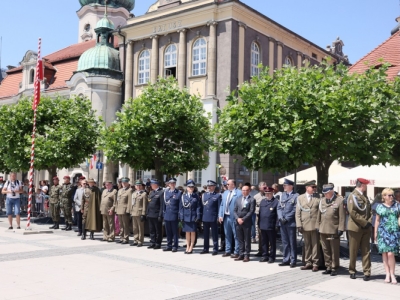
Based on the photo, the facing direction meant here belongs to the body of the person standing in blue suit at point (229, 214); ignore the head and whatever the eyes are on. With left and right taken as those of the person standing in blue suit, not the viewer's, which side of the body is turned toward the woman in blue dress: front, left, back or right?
left

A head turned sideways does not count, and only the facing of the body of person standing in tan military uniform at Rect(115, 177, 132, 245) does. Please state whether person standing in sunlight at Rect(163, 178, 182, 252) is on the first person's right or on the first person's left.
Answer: on the first person's left

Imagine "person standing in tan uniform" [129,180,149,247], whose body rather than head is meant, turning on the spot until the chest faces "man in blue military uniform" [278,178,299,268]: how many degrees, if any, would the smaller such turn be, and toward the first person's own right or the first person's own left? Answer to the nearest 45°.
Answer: approximately 90° to the first person's own left

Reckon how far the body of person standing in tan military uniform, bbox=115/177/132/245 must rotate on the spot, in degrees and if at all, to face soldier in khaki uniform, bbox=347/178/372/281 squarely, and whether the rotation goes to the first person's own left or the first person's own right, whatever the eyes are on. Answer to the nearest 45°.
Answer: approximately 90° to the first person's own left

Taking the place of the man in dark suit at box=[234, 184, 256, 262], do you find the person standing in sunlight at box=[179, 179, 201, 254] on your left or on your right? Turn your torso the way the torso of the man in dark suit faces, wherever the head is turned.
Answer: on your right

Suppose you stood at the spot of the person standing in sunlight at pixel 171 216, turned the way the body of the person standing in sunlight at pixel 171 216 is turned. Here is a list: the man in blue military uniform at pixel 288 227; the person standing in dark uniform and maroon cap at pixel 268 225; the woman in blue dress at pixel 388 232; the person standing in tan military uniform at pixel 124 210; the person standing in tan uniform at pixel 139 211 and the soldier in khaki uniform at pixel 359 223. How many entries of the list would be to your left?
4

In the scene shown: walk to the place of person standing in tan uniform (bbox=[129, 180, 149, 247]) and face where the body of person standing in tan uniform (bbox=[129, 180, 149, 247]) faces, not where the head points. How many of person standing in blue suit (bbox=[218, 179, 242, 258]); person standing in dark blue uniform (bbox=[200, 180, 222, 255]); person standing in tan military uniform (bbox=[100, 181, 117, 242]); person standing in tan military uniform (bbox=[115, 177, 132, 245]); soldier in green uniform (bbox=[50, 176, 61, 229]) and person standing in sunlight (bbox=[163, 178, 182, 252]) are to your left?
3

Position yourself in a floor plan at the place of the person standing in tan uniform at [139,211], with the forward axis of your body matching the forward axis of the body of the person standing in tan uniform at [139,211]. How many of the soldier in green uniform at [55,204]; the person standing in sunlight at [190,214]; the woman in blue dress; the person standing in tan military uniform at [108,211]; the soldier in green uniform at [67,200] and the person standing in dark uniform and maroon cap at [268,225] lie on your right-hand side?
3

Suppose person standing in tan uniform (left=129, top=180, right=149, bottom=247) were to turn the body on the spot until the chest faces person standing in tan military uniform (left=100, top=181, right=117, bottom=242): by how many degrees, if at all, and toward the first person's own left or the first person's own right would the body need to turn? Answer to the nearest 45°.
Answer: approximately 90° to the first person's own right

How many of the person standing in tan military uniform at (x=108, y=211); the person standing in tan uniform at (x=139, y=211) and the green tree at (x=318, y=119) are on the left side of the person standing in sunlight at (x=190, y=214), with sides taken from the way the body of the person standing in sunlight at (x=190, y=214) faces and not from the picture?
1

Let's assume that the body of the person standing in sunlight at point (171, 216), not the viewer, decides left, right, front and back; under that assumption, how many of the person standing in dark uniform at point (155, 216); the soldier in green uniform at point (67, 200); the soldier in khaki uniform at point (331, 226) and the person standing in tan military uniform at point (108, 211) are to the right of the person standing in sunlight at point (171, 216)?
3

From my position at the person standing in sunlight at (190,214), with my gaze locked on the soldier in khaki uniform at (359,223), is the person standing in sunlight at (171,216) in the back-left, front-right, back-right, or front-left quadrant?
back-right
